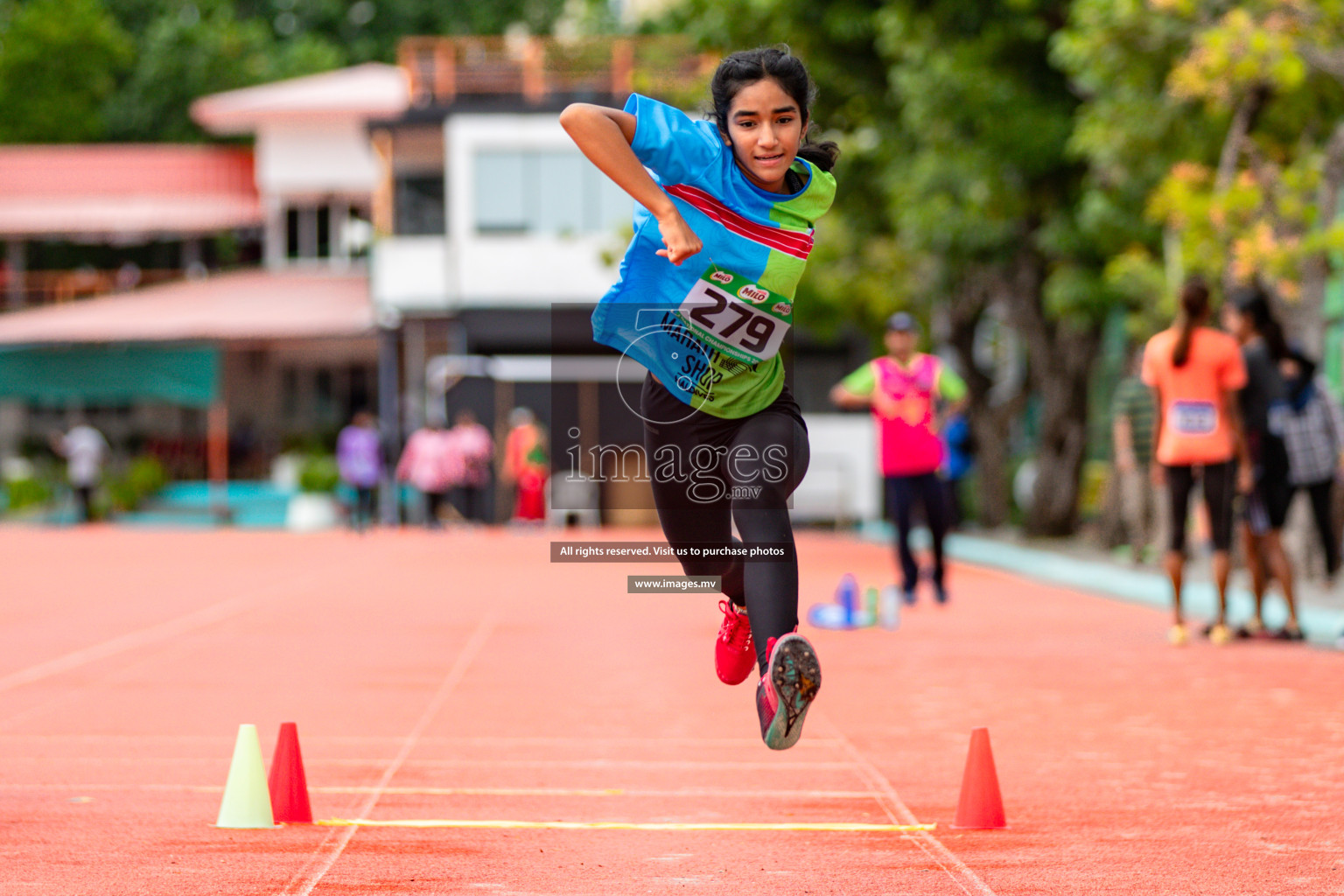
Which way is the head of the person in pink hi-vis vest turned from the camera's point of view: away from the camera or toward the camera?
toward the camera

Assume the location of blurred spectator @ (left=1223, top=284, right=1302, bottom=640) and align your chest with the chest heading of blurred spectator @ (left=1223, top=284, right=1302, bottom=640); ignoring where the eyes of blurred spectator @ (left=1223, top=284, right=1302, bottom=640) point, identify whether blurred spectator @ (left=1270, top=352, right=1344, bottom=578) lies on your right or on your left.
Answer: on your right

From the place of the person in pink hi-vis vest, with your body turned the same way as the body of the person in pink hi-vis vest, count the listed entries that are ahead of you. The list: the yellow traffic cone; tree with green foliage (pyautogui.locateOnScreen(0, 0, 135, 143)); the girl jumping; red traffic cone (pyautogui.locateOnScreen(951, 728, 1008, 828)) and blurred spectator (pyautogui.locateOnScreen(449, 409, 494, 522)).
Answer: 3

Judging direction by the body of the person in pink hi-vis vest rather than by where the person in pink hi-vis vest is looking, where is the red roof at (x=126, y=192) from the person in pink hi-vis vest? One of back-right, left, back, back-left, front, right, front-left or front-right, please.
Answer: back-right

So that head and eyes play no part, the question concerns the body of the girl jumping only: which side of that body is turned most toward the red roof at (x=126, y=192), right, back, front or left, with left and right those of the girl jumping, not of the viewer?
back

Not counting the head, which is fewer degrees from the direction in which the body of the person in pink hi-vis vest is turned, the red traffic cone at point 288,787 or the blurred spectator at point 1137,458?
the red traffic cone

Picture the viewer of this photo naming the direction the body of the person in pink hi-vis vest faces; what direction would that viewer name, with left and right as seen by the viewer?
facing the viewer

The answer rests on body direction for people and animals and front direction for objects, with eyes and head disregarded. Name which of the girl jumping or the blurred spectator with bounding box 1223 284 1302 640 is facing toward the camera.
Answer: the girl jumping

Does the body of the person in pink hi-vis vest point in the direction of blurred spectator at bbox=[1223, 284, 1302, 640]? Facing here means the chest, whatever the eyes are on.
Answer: no

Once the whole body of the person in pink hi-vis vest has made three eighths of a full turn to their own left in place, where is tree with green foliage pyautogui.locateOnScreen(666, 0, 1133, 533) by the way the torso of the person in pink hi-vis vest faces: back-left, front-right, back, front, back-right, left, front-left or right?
front-left

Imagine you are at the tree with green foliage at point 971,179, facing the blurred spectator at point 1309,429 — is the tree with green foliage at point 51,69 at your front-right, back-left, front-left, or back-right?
back-right
